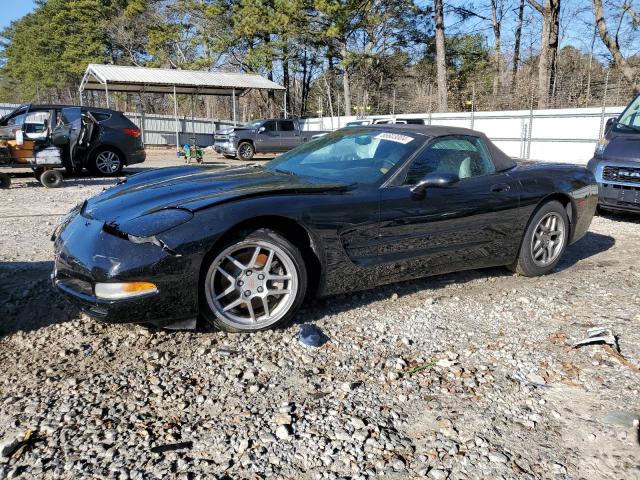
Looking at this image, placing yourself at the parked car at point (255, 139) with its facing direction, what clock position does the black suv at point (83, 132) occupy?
The black suv is roughly at 11 o'clock from the parked car.

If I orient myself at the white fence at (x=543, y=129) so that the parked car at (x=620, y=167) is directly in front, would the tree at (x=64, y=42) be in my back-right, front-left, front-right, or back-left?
back-right

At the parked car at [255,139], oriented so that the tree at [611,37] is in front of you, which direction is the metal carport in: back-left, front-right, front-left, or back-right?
back-left

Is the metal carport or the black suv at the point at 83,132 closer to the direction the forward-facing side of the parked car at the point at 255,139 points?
the black suv

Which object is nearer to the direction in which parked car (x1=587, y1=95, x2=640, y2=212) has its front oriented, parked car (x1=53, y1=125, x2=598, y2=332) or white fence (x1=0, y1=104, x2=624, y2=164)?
the parked car

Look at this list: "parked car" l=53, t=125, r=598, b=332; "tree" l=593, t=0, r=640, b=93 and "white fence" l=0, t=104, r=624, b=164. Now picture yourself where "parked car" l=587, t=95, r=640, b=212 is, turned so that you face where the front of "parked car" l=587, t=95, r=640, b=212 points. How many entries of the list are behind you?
2

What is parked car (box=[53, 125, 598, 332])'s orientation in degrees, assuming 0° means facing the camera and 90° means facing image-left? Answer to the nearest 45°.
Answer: approximately 45°

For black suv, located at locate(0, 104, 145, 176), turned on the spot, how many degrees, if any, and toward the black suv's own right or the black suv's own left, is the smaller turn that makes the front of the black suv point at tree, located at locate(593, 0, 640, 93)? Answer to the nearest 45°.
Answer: approximately 180°

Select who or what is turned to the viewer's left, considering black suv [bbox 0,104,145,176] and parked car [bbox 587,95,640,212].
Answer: the black suv

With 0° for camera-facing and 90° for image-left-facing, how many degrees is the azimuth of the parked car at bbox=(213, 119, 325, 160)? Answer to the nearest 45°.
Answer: approximately 45°

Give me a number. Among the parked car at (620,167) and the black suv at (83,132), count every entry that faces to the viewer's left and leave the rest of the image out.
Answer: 1

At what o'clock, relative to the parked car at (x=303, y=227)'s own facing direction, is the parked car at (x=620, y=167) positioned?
the parked car at (x=620, y=167) is roughly at 6 o'clock from the parked car at (x=303, y=227).

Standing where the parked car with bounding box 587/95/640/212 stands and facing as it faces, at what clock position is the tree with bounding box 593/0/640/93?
The tree is roughly at 6 o'clock from the parked car.

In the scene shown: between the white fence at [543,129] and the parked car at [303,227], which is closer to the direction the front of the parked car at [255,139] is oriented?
the parked car

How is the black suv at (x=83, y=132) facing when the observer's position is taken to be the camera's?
facing to the left of the viewer

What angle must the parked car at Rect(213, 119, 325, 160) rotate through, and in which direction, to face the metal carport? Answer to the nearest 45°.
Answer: approximately 90° to its right

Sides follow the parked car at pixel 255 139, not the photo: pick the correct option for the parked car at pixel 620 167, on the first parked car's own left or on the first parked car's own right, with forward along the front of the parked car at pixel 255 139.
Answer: on the first parked car's own left

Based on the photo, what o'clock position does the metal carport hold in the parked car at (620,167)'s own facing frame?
The metal carport is roughly at 4 o'clock from the parked car.
